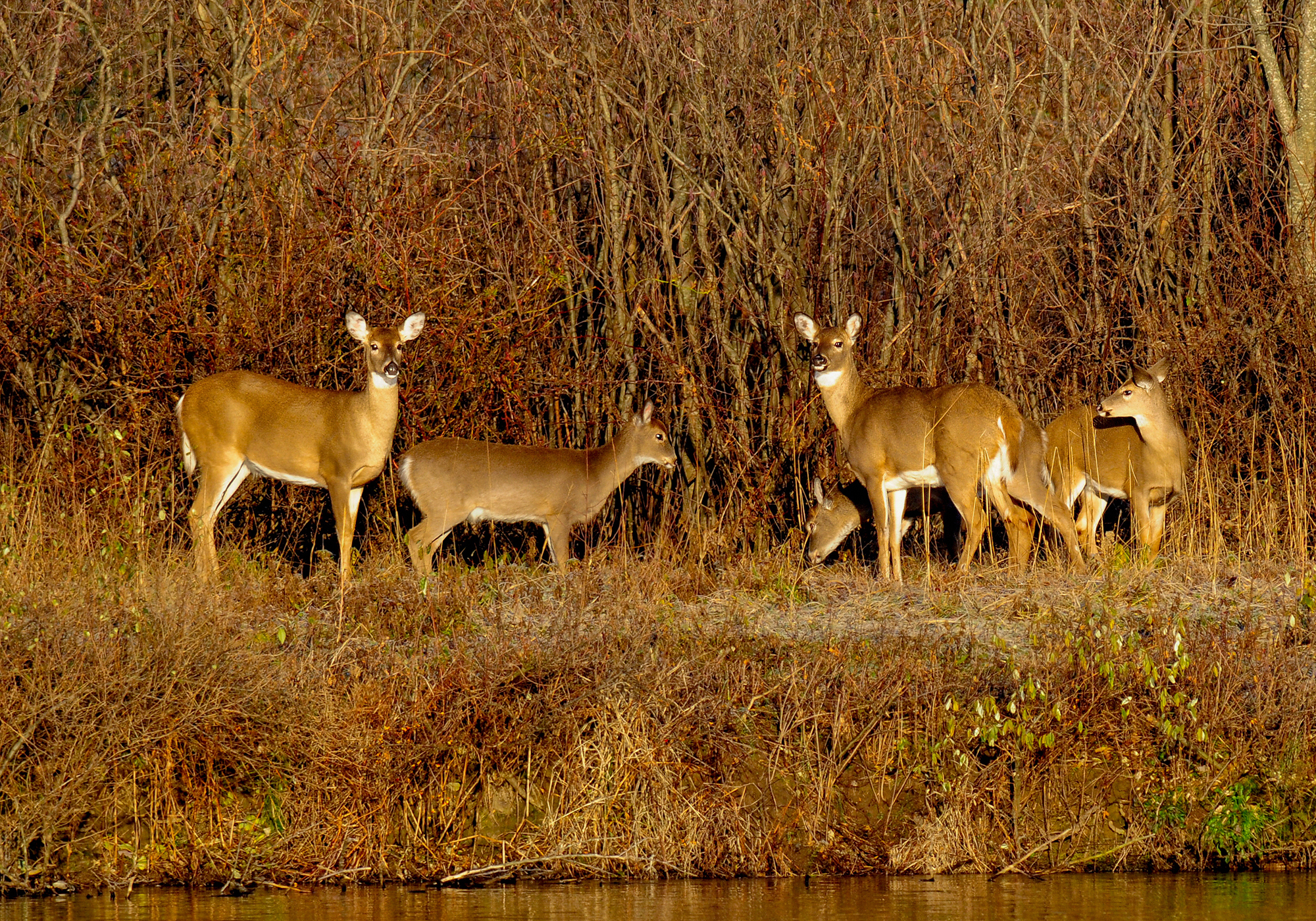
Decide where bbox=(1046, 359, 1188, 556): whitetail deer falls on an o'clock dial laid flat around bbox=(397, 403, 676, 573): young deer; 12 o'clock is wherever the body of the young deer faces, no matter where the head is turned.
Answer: The whitetail deer is roughly at 12 o'clock from the young deer.

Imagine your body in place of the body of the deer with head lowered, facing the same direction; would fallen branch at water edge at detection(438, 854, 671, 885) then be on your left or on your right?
on your left

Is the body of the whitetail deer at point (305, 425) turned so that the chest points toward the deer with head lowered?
yes

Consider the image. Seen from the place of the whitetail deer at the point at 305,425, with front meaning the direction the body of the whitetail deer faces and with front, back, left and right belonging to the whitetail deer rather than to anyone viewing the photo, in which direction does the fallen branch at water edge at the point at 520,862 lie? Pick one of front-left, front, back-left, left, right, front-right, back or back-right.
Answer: right

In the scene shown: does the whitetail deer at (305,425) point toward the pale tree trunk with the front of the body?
yes

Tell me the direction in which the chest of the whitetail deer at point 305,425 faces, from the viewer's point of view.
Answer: to the viewer's right

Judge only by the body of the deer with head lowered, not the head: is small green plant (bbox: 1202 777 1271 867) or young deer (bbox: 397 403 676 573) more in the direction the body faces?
the young deer

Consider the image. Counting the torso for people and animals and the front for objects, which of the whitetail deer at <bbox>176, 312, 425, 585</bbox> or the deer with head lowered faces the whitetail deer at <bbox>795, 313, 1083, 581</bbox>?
the whitetail deer at <bbox>176, 312, 425, 585</bbox>

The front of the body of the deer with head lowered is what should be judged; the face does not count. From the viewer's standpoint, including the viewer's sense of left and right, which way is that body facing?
facing to the left of the viewer

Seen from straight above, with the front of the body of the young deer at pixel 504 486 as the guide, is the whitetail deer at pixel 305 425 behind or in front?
behind

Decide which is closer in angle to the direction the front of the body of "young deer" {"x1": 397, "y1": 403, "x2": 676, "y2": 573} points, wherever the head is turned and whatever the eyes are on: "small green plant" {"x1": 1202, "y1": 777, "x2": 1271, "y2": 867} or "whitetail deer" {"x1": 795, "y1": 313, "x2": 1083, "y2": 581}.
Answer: the whitetail deer

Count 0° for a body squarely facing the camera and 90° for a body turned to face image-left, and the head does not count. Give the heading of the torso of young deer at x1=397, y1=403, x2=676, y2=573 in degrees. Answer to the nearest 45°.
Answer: approximately 270°

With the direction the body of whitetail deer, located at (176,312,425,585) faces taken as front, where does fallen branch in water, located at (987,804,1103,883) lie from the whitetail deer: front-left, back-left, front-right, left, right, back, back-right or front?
front-right

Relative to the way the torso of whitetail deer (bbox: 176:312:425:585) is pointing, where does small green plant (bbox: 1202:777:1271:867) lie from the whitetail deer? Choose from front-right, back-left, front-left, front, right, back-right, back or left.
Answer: front-right
